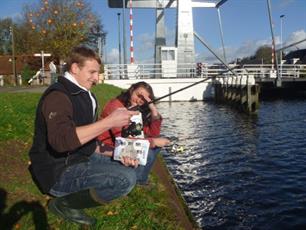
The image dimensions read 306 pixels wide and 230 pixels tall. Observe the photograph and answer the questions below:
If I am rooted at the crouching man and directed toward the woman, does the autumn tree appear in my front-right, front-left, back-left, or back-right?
front-left

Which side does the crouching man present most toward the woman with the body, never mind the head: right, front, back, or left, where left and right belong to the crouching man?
left

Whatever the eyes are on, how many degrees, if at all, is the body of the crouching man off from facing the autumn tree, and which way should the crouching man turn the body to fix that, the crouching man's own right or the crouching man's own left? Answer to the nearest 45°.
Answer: approximately 90° to the crouching man's own left

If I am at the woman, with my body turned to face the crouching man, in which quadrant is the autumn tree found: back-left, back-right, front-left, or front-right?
back-right

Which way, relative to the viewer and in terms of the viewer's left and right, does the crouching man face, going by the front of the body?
facing to the right of the viewer

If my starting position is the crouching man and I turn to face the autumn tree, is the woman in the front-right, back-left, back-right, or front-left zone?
front-right
